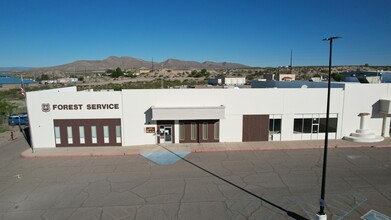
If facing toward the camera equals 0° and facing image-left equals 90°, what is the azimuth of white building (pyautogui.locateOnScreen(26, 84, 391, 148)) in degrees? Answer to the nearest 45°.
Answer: approximately 0°
